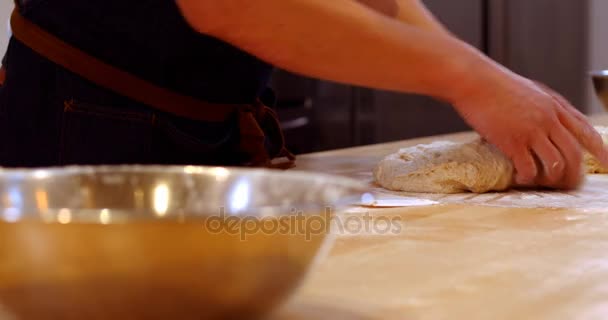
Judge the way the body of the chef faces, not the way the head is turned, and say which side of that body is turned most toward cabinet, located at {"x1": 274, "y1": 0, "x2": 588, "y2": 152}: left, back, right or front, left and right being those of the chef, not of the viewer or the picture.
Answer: left
